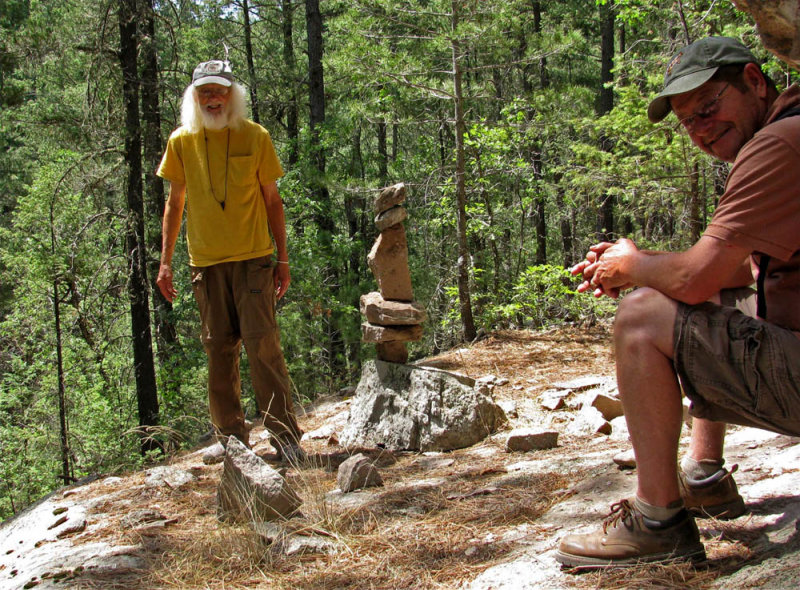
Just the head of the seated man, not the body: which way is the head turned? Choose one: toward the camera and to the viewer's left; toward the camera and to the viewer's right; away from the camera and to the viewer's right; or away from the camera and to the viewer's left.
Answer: toward the camera and to the viewer's left

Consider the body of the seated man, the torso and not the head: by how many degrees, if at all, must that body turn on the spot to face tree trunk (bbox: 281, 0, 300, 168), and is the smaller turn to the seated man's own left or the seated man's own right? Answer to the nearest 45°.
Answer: approximately 45° to the seated man's own right

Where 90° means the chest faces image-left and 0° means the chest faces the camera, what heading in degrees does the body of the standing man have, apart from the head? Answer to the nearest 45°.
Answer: approximately 0°

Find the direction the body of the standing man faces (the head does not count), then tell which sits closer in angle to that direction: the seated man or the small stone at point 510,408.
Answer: the seated man

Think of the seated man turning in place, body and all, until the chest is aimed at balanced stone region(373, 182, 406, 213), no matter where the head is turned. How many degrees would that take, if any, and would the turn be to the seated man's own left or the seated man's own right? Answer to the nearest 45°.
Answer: approximately 45° to the seated man's own right

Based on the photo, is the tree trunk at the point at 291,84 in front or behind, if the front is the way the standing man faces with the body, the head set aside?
behind

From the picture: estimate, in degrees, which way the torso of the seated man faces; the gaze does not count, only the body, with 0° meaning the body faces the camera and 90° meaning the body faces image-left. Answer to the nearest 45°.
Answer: approximately 90°

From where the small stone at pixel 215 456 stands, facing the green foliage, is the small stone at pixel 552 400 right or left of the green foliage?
right

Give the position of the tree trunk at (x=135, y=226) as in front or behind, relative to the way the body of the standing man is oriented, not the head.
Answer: behind

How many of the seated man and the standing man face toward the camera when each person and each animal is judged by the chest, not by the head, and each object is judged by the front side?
1
